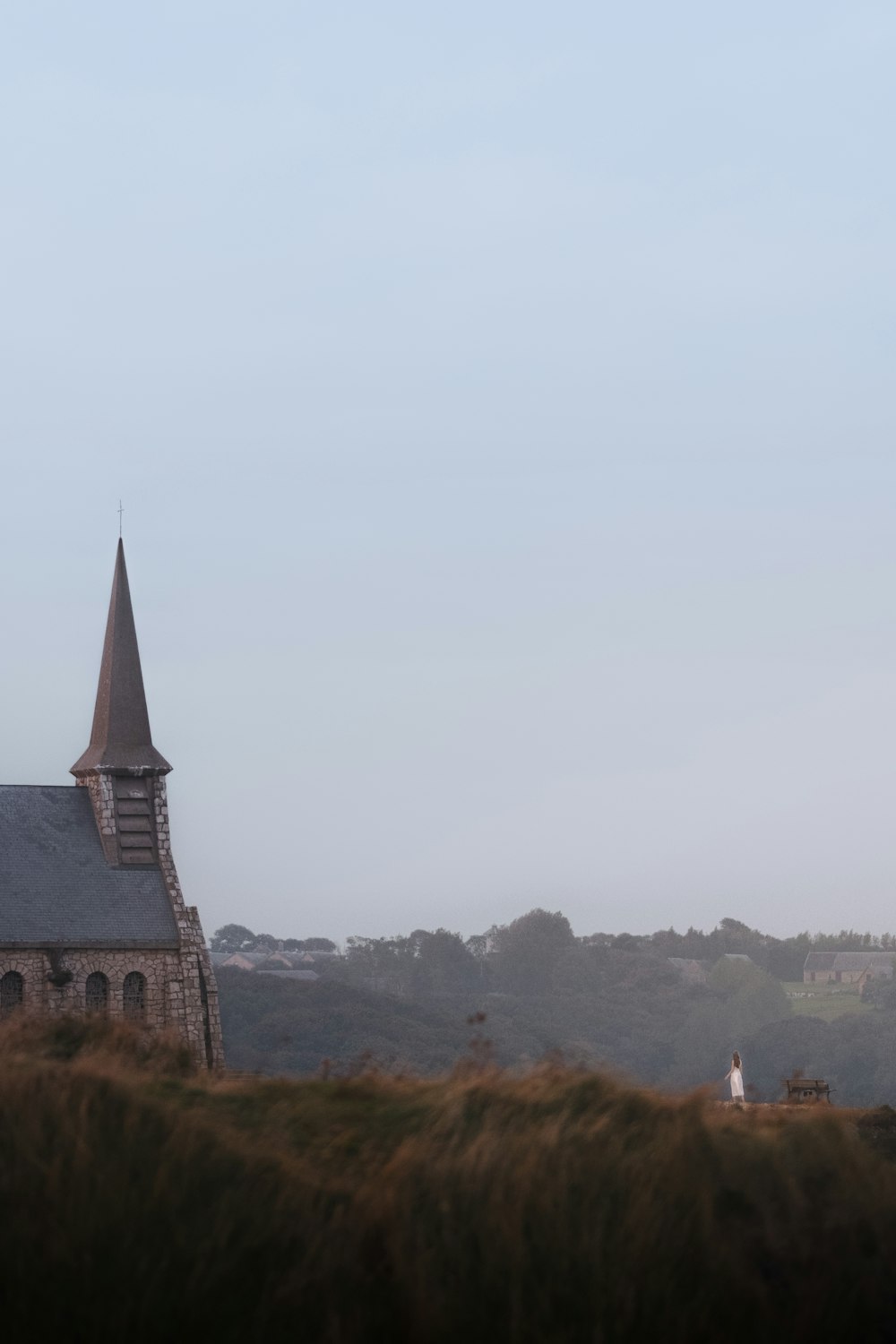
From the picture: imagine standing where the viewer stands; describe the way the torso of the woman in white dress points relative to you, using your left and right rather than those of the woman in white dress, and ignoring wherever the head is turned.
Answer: facing away from the viewer

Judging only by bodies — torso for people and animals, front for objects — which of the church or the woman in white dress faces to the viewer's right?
the church

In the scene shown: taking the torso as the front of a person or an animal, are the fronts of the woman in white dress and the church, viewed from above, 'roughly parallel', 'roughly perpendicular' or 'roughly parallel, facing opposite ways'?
roughly perpendicular

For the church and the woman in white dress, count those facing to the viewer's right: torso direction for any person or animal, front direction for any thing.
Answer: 1

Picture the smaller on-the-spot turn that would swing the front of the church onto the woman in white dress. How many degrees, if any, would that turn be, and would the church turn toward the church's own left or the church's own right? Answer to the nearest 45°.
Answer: approximately 45° to the church's own right

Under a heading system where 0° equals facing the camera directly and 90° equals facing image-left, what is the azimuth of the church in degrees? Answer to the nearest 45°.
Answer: approximately 270°

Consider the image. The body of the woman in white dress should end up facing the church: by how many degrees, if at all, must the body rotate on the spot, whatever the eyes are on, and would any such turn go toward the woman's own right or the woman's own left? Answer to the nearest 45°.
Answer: approximately 45° to the woman's own left
